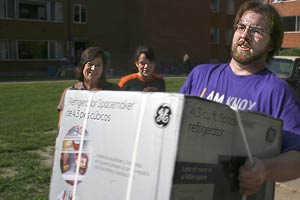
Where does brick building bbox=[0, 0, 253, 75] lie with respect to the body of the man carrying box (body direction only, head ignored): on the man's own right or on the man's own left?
on the man's own right

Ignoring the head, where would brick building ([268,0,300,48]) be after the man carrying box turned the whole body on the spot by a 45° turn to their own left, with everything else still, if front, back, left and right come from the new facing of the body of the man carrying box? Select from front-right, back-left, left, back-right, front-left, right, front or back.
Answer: back

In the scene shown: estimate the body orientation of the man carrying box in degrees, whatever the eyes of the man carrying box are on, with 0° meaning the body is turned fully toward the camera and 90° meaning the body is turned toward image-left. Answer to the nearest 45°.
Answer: approximately 45°

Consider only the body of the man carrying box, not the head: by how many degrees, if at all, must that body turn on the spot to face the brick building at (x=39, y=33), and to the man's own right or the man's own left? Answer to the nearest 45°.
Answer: approximately 90° to the man's own right
